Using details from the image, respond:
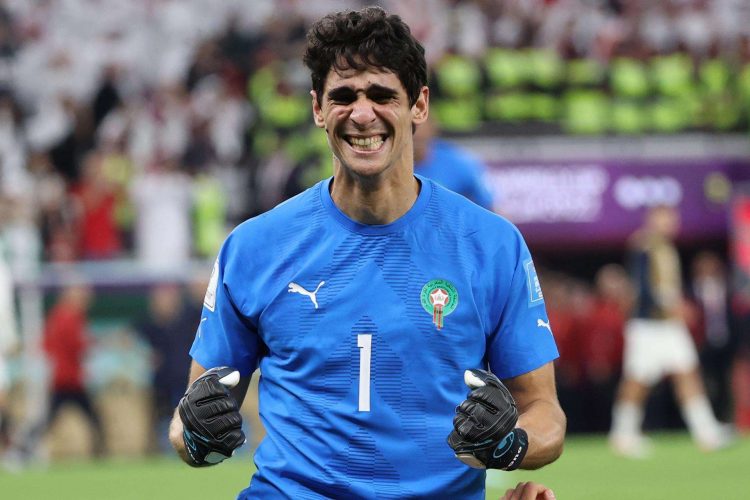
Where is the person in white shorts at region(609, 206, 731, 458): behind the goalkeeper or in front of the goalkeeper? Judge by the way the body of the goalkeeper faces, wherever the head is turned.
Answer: behind

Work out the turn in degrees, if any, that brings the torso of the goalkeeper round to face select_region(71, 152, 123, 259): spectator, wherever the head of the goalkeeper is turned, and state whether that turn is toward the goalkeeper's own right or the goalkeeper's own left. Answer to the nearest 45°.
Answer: approximately 180°

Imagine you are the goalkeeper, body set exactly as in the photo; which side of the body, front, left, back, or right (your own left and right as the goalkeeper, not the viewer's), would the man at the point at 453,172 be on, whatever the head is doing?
back

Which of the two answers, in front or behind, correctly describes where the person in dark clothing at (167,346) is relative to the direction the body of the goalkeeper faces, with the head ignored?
behind
